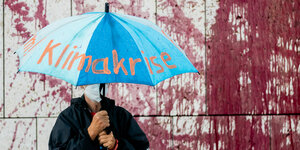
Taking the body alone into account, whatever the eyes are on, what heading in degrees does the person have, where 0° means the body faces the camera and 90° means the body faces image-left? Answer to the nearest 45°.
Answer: approximately 0°
